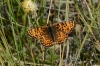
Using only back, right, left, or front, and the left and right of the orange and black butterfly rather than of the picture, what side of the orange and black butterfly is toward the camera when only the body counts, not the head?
back
